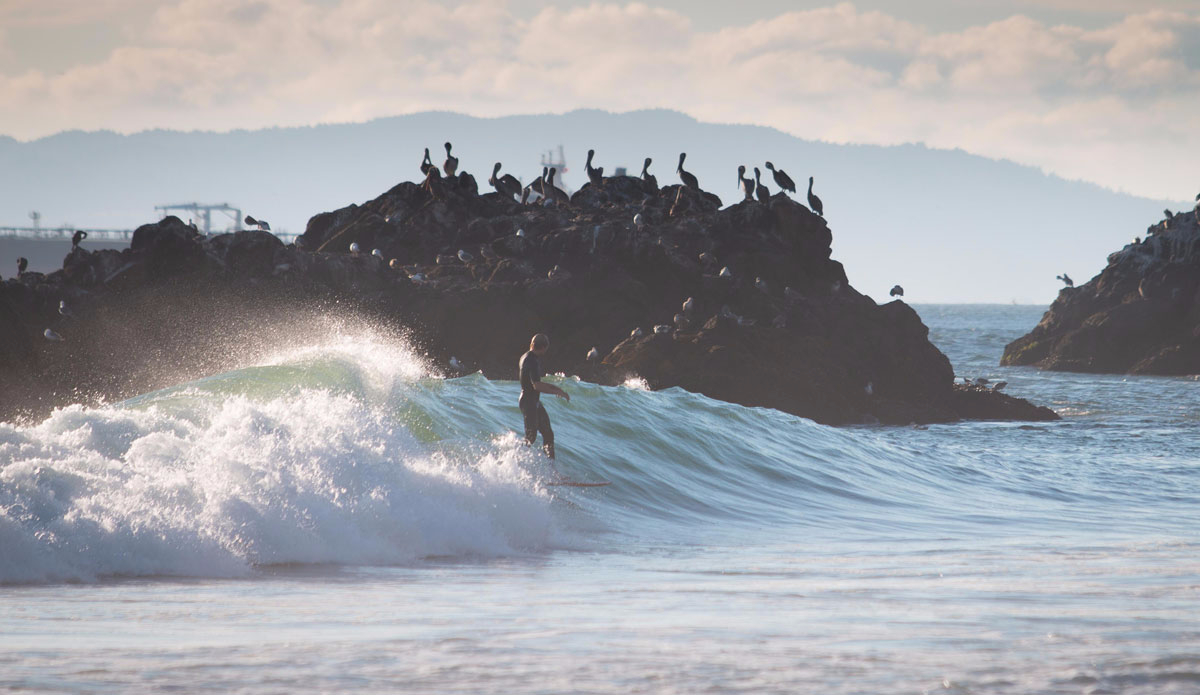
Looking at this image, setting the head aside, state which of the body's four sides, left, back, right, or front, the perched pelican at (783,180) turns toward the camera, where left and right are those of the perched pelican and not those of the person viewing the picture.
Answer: left

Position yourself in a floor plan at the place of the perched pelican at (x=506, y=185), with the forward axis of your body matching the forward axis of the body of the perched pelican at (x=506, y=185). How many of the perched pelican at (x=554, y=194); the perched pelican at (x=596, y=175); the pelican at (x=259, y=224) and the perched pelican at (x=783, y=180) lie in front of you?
1

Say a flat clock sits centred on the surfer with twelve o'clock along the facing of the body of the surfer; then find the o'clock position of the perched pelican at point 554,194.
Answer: The perched pelican is roughly at 9 o'clock from the surfer.

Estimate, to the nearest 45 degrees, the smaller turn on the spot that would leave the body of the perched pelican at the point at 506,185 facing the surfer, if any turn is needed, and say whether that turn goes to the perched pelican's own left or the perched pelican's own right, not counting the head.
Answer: approximately 90° to the perched pelican's own left

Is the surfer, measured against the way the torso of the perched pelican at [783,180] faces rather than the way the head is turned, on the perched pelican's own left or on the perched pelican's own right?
on the perched pelican's own left

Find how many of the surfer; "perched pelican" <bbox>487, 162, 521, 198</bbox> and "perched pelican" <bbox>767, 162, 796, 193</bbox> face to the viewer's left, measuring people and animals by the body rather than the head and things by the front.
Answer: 2

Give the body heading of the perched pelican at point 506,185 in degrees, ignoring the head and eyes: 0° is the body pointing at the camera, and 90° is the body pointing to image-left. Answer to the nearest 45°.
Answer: approximately 90°

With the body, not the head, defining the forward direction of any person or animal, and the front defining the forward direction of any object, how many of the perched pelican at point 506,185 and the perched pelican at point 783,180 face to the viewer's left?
2

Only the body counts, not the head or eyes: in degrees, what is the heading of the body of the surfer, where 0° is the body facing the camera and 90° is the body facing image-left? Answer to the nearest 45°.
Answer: approximately 270°

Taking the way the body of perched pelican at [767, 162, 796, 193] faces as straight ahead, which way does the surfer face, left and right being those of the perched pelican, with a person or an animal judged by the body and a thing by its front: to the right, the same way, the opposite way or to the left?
the opposite way

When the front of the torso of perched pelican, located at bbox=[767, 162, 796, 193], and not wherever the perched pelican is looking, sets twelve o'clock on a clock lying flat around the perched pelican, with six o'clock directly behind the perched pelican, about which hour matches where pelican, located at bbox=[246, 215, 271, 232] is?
The pelican is roughly at 12 o'clock from the perched pelican.

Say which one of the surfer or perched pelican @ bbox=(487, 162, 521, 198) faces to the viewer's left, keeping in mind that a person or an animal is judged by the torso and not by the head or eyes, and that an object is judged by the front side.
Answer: the perched pelican

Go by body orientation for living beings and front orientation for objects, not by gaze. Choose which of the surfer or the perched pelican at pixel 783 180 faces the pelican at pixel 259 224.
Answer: the perched pelican

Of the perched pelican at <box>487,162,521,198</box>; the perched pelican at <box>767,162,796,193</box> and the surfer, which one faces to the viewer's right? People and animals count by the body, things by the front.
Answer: the surfer
